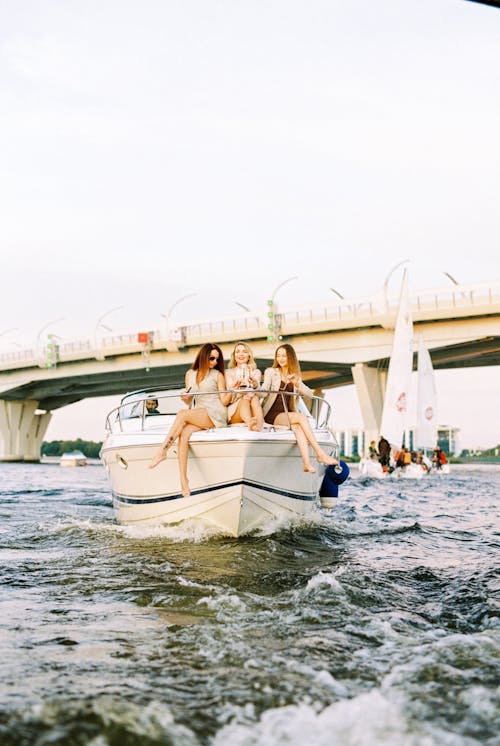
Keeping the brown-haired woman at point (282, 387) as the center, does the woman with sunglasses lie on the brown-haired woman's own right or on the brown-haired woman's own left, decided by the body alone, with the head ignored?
on the brown-haired woman's own right

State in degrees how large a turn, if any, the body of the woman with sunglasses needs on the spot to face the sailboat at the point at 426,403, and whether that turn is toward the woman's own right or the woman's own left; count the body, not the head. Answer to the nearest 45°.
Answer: approximately 135° to the woman's own right

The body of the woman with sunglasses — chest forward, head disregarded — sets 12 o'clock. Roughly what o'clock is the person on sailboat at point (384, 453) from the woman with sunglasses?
The person on sailboat is roughly at 5 o'clock from the woman with sunglasses.

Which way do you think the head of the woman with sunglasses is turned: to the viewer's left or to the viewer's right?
to the viewer's right

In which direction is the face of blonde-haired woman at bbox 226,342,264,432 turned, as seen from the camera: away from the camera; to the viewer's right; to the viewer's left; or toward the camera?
toward the camera

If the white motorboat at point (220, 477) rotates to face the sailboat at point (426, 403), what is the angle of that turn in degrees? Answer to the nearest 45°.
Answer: approximately 180°

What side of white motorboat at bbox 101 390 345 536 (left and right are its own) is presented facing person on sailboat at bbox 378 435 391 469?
back

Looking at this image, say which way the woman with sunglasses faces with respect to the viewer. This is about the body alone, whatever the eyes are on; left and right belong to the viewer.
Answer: facing the viewer and to the left of the viewer

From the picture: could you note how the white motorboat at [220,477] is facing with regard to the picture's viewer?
facing the viewer

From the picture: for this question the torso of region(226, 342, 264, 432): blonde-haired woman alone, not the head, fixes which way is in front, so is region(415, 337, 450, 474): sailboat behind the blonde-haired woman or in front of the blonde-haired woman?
behind
